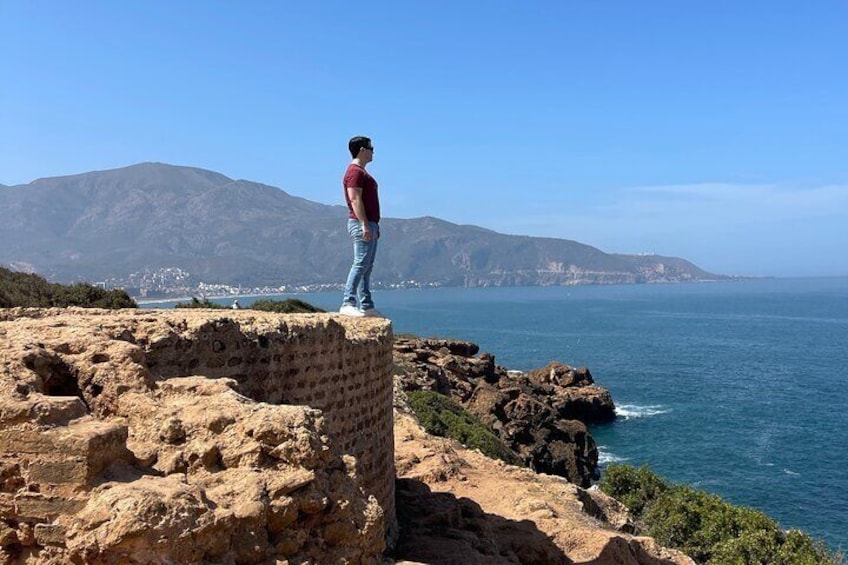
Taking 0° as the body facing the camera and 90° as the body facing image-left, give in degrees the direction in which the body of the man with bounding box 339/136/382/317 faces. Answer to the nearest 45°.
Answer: approximately 270°

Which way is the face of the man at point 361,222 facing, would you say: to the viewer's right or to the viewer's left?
to the viewer's right

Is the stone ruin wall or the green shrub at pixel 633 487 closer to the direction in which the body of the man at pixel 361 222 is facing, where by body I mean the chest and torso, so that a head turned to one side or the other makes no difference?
the green shrub
